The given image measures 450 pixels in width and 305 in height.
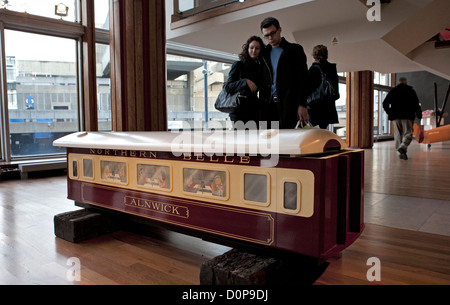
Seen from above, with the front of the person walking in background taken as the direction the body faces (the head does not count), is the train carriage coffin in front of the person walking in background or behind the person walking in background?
behind

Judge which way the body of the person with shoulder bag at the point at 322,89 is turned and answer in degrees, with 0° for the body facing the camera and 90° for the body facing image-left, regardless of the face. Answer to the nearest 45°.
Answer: approximately 180°

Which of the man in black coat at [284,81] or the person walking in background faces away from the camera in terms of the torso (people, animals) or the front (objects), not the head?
the person walking in background

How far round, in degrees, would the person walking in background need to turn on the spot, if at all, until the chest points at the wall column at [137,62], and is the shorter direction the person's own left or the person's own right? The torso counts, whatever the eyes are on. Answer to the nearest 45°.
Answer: approximately 135° to the person's own left

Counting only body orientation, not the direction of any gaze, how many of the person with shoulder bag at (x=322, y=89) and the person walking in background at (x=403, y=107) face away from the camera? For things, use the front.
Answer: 2

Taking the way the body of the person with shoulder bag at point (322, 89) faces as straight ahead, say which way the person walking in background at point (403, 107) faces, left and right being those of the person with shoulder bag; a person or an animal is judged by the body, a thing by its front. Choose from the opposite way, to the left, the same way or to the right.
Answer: the same way

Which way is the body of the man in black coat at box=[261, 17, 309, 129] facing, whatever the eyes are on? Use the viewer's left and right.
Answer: facing the viewer and to the left of the viewer

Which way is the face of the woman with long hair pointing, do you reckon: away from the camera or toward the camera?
toward the camera

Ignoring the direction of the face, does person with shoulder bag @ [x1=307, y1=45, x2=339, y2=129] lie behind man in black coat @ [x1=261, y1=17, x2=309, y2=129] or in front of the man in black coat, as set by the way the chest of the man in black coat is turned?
behind

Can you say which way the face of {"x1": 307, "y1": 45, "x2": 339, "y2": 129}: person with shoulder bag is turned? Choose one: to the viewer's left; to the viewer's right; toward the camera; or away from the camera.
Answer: away from the camera
